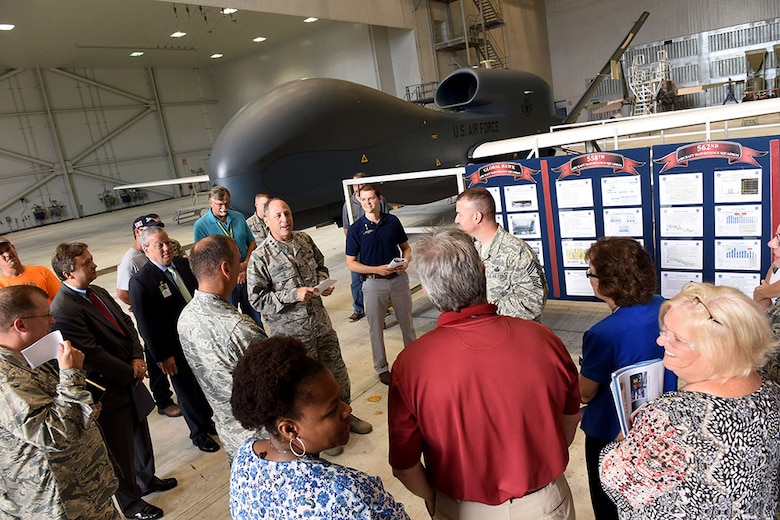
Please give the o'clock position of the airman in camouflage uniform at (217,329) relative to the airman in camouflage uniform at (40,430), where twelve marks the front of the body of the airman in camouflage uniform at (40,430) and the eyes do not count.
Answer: the airman in camouflage uniform at (217,329) is roughly at 12 o'clock from the airman in camouflage uniform at (40,430).

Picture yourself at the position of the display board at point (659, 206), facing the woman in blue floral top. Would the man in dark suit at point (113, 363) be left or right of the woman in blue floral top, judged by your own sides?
right

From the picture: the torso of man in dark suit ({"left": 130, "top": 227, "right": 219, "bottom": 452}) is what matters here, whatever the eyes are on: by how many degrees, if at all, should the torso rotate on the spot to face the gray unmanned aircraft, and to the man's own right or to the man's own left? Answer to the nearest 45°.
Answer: approximately 90° to the man's own left

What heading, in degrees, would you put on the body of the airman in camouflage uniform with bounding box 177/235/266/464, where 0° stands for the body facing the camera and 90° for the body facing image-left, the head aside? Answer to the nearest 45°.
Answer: approximately 225°

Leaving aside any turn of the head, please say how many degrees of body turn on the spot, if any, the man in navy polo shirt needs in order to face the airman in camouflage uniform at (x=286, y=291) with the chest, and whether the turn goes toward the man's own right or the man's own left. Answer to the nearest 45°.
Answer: approximately 45° to the man's own right

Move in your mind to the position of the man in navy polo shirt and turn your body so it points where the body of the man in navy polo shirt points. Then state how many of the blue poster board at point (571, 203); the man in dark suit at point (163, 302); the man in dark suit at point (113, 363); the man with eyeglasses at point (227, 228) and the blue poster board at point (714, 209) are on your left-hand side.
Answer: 2

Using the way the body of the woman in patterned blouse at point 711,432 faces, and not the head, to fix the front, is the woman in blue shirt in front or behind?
in front

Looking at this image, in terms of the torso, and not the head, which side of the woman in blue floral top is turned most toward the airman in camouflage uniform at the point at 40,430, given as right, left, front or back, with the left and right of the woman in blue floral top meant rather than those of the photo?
left

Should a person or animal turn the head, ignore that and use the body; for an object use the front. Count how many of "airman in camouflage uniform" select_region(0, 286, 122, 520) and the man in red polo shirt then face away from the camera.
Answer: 1

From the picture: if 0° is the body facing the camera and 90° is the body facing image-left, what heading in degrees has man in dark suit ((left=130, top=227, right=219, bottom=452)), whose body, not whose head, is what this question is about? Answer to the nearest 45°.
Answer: approximately 315°

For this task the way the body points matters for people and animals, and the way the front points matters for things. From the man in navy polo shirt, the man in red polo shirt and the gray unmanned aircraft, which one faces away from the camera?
the man in red polo shirt

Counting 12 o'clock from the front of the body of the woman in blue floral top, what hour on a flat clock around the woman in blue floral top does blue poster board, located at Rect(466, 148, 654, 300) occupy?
The blue poster board is roughly at 12 o'clock from the woman in blue floral top.

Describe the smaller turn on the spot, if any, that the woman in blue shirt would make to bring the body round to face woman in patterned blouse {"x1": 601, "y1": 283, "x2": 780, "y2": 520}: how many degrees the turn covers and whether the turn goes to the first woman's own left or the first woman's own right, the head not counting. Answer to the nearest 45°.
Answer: approximately 135° to the first woman's own left

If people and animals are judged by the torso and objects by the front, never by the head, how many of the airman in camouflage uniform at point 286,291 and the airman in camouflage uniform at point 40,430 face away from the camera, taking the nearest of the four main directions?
0

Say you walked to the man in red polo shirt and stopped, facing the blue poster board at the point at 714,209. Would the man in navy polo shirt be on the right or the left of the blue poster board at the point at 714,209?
left

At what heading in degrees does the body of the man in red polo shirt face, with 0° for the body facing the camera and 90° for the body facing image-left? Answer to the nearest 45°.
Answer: approximately 180°
